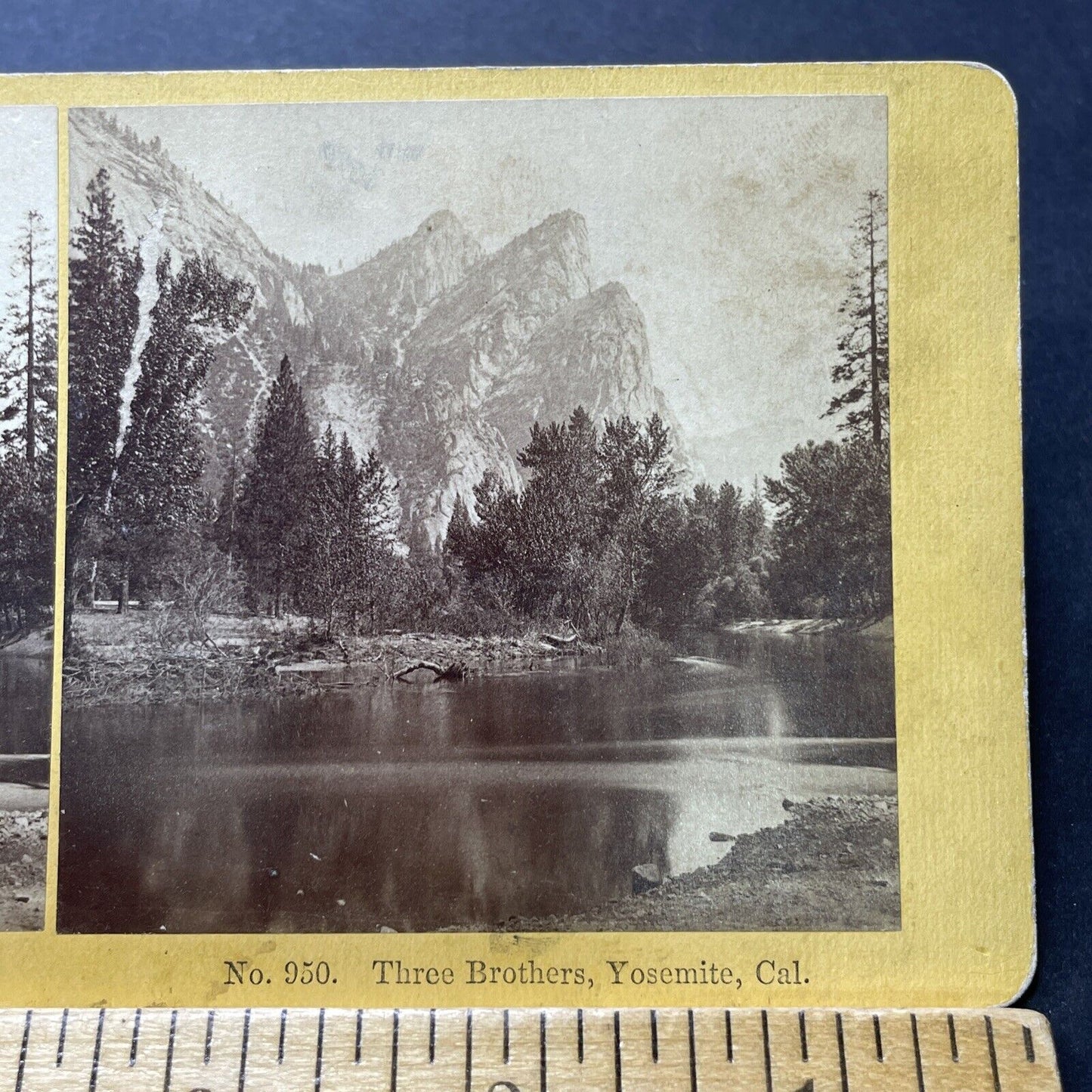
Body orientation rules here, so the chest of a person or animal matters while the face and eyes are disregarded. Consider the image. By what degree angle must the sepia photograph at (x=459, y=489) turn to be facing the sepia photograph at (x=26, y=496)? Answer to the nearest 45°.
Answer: approximately 90° to its right

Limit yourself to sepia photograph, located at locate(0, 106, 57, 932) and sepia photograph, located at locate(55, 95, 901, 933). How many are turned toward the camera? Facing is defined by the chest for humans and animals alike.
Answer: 2

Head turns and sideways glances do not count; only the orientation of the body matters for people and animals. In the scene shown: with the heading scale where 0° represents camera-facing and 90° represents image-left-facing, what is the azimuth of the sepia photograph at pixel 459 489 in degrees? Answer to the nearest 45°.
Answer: approximately 0°
